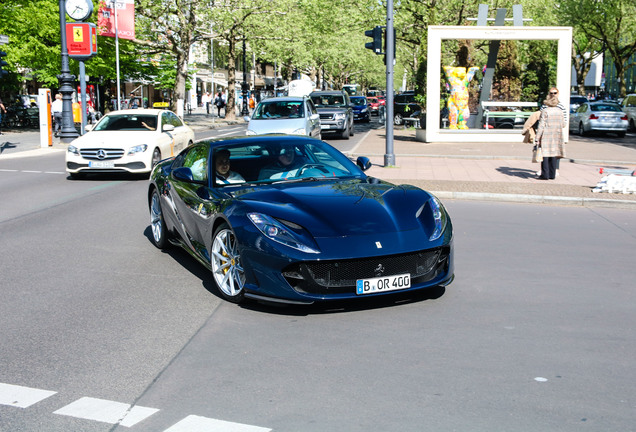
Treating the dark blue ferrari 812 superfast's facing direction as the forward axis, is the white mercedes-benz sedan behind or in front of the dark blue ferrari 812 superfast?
behind

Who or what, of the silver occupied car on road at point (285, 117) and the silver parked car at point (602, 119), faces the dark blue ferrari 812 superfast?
the silver occupied car on road at point (285, 117)

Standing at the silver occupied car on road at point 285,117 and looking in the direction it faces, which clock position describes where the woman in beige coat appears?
The woman in beige coat is roughly at 11 o'clock from the silver occupied car on road.

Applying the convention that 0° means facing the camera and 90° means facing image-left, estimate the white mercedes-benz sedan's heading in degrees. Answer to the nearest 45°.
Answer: approximately 45°

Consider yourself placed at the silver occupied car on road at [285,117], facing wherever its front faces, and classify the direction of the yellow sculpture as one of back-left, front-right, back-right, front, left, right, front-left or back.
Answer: back-left

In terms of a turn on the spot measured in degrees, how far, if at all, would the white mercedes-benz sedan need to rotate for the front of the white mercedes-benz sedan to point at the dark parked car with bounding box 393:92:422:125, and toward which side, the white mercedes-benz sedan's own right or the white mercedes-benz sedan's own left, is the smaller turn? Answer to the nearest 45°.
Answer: approximately 180°

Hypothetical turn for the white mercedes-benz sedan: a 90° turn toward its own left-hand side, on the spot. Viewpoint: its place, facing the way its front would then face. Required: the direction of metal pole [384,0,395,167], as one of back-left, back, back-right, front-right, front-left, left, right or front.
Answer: front-left

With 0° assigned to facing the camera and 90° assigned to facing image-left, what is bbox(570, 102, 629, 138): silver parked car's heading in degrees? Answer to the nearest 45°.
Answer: approximately 135°

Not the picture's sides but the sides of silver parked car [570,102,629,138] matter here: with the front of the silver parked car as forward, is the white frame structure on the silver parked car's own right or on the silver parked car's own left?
on the silver parked car's own left

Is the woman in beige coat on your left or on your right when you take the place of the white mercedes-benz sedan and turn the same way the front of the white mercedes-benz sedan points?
on your left
